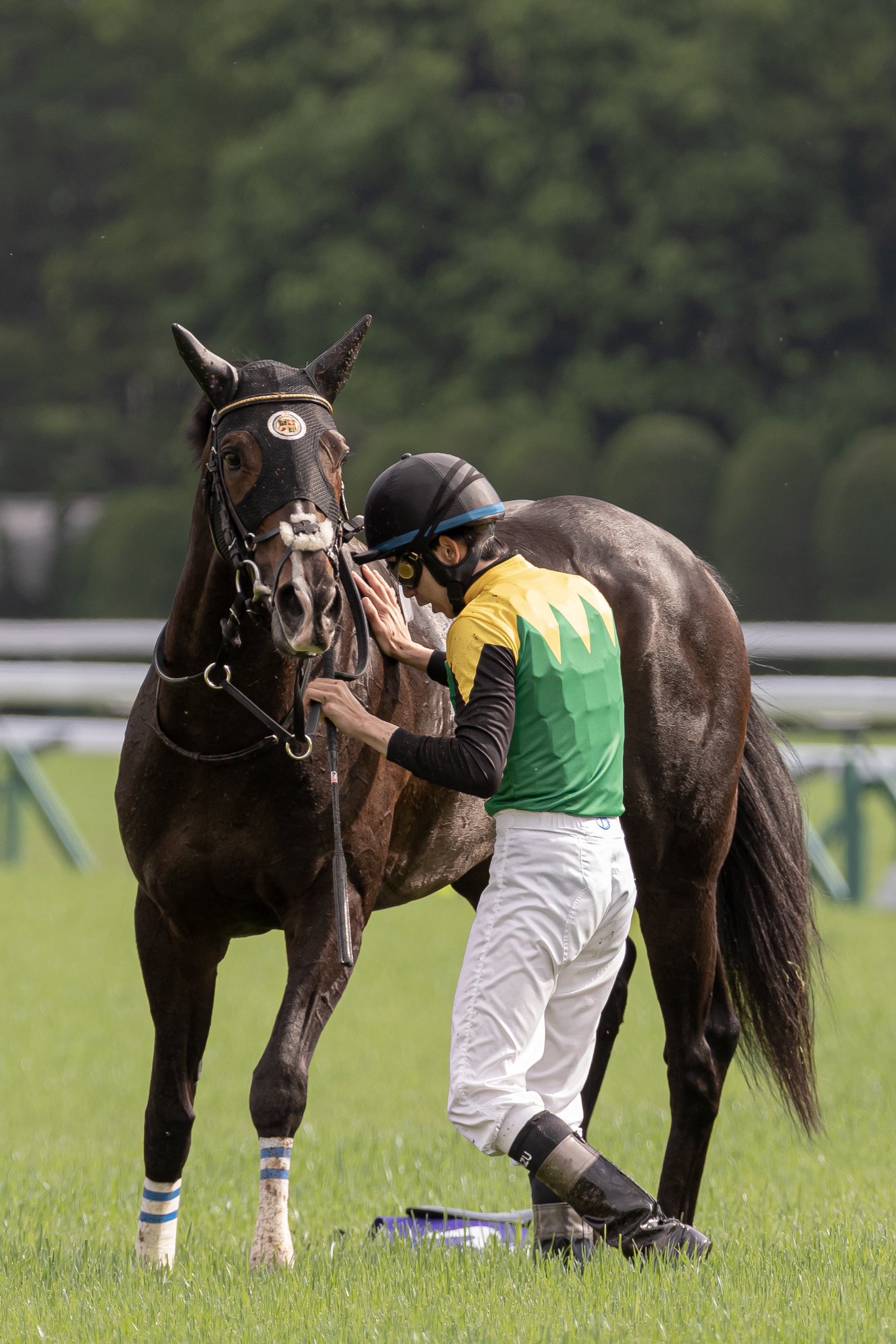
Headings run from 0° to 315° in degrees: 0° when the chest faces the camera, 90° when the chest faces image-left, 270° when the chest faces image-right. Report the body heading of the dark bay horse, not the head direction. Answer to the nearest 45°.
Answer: approximately 45°

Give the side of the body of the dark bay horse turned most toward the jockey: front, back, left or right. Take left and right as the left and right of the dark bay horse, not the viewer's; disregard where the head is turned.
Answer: left

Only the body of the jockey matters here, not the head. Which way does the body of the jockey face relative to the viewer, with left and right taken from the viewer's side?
facing away from the viewer and to the left of the viewer

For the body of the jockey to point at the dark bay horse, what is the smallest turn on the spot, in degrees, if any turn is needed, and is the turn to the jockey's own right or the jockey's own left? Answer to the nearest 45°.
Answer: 0° — they already face it

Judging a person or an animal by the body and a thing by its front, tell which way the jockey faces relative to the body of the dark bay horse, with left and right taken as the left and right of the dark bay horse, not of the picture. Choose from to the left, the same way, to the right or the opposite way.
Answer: to the right
